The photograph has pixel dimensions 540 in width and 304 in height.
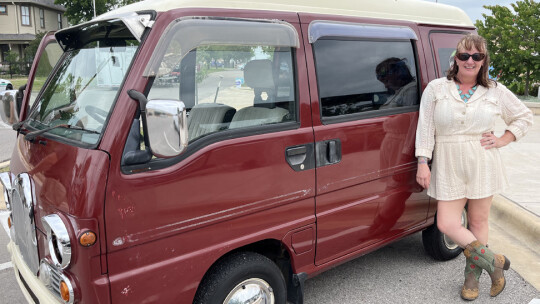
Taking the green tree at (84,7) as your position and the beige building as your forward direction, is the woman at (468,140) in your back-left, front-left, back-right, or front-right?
back-left

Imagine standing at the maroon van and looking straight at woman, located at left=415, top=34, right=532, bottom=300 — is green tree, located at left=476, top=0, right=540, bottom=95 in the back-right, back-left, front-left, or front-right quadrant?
front-left

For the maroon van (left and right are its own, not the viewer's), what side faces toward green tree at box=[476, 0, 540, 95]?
back

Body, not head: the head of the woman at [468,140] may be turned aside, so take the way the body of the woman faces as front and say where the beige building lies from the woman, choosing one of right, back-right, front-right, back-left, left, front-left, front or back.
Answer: back-right

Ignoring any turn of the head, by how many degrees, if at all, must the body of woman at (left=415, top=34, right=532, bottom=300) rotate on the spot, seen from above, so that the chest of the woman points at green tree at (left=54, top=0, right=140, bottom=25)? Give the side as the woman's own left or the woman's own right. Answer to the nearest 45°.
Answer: approximately 135° to the woman's own right

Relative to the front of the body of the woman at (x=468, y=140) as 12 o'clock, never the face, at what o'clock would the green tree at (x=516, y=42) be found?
The green tree is roughly at 6 o'clock from the woman.

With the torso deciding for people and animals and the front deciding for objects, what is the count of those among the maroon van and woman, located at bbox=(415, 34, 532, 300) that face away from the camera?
0

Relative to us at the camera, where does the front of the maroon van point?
facing the viewer and to the left of the viewer

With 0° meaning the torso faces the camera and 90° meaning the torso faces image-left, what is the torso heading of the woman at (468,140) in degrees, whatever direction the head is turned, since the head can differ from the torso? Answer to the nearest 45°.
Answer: approximately 0°
